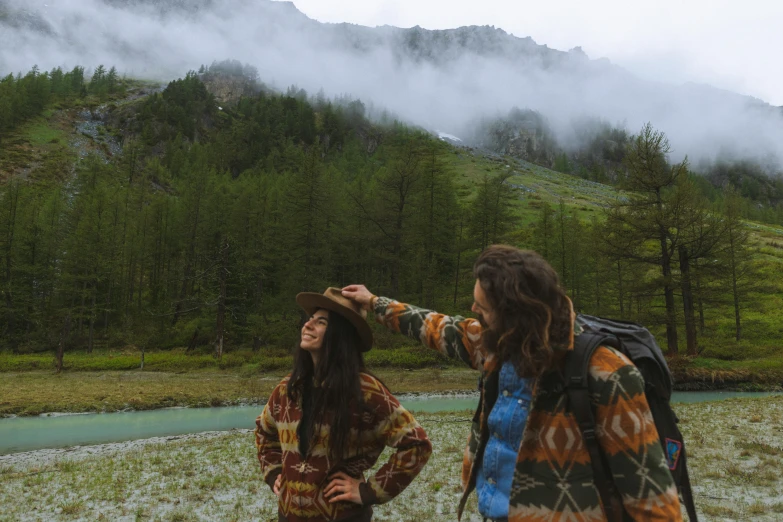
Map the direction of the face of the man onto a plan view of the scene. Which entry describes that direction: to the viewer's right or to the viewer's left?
to the viewer's left

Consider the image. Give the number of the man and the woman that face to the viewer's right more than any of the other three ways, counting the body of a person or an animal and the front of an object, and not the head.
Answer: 0

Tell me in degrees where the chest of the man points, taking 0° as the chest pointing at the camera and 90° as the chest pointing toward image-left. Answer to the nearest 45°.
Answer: approximately 45°

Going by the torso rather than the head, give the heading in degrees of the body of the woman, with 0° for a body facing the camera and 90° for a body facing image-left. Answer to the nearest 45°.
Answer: approximately 45°

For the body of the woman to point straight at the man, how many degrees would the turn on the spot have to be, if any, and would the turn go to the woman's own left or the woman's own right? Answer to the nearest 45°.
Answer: approximately 90° to the woman's own left
